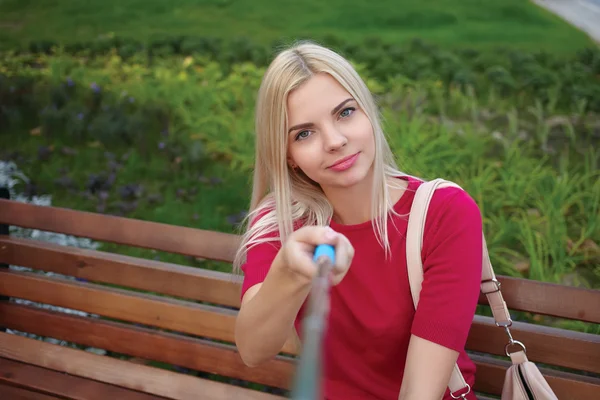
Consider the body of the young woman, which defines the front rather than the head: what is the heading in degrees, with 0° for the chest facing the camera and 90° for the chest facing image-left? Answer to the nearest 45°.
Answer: approximately 0°

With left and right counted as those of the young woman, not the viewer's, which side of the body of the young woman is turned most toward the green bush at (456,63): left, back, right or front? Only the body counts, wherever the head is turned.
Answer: back

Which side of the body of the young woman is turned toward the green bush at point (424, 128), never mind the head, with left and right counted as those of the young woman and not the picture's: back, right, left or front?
back

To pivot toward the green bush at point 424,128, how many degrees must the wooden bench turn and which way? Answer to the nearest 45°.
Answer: approximately 135° to its left

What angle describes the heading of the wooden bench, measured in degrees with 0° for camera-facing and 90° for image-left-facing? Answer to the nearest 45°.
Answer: approximately 0°
